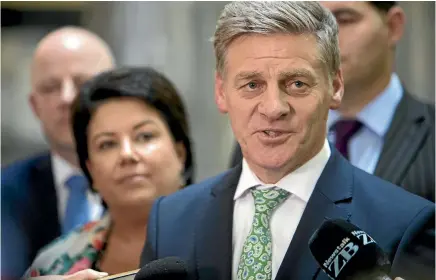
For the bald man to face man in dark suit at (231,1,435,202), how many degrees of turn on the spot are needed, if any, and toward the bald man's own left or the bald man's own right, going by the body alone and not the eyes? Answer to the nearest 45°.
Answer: approximately 45° to the bald man's own left

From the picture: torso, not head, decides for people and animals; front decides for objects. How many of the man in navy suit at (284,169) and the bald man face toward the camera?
2

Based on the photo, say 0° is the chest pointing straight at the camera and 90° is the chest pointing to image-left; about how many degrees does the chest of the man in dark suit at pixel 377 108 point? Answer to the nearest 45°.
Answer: approximately 45°

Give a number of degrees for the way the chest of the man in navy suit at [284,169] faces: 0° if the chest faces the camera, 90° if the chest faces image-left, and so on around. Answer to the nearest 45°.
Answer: approximately 0°

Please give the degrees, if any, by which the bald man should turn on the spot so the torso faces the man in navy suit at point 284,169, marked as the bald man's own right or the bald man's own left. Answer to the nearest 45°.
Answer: approximately 45° to the bald man's own left

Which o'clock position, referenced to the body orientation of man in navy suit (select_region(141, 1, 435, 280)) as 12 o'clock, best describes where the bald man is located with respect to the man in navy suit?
The bald man is roughly at 4 o'clock from the man in navy suit.
